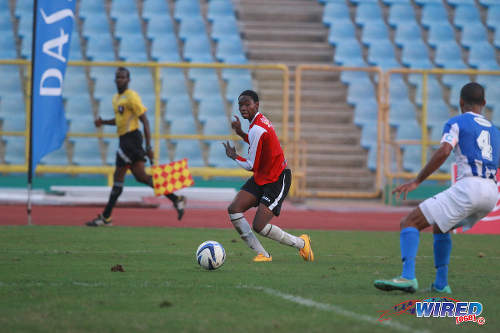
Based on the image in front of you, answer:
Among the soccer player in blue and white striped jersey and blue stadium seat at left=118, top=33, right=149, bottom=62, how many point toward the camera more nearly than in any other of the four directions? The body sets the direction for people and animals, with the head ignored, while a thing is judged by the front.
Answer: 1

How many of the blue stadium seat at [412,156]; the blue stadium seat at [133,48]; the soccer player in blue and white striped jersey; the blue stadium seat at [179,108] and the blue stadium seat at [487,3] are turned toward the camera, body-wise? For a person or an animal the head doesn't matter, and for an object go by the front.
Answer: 4

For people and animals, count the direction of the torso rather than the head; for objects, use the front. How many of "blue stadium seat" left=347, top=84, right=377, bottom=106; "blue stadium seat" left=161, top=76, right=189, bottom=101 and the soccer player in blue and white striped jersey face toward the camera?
2

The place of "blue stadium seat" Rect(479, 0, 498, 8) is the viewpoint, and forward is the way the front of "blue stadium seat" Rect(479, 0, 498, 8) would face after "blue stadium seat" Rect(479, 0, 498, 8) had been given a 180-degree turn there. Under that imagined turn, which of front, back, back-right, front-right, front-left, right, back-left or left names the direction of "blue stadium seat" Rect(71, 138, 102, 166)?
back-left

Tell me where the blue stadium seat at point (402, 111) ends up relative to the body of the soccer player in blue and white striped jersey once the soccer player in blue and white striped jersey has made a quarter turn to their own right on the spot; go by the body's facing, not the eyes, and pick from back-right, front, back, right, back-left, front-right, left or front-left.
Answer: front-left

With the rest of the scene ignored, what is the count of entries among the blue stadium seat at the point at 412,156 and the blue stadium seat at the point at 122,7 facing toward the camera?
2

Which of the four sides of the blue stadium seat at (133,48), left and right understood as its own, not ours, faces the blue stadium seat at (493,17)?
left

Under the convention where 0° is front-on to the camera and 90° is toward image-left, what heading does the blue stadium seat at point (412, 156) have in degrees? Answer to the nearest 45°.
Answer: approximately 0°

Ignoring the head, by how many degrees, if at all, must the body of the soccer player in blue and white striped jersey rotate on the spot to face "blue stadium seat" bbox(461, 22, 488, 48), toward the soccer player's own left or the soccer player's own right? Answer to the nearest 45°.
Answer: approximately 45° to the soccer player's own right

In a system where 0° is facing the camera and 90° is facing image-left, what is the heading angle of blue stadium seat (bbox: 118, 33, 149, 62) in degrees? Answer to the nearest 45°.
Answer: approximately 0°
